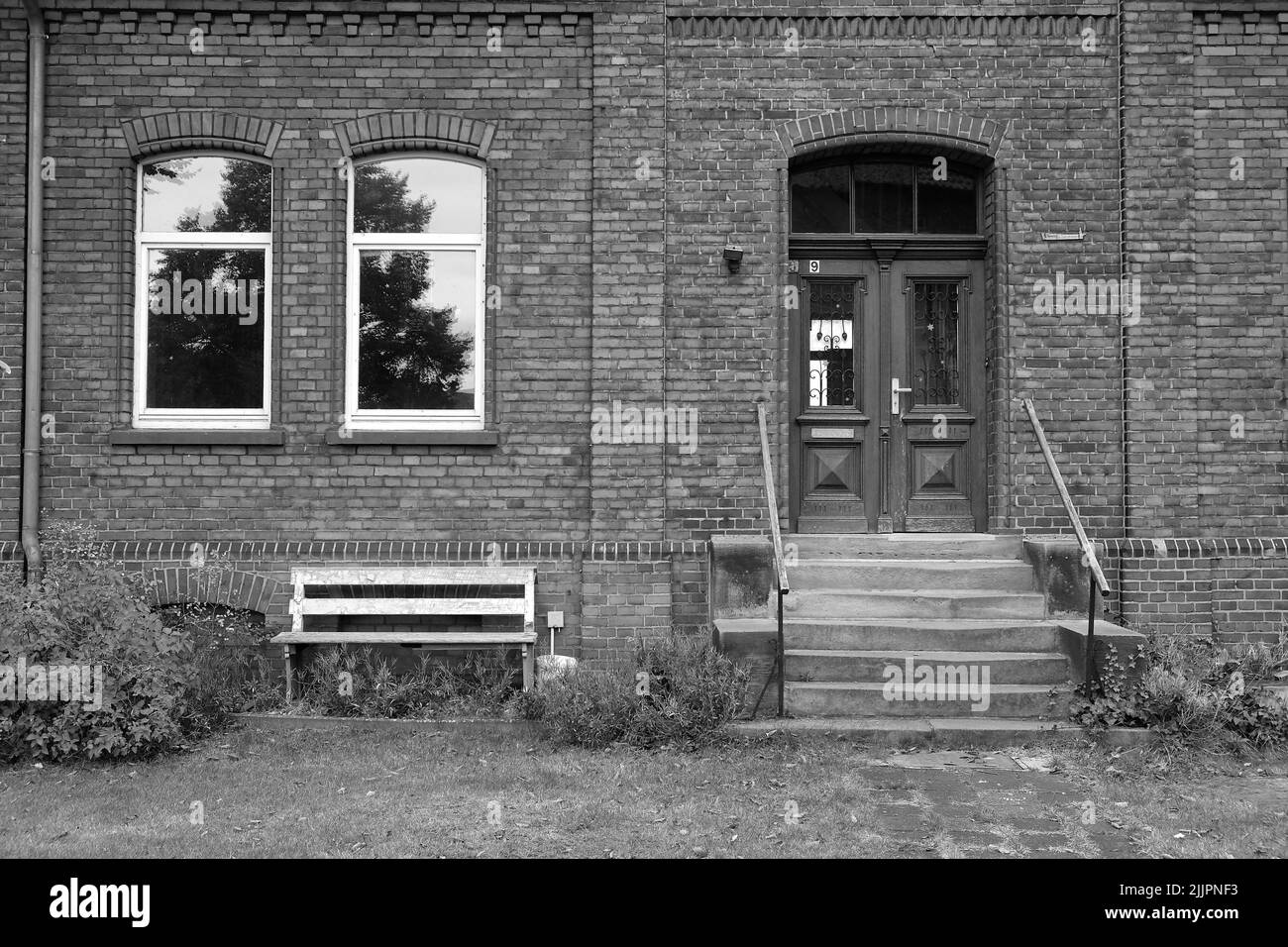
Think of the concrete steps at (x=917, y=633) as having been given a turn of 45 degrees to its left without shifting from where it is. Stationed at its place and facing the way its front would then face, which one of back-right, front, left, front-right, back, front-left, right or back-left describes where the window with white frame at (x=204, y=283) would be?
back-right

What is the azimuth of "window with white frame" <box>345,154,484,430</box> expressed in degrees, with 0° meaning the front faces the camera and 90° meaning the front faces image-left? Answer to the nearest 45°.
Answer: approximately 0°

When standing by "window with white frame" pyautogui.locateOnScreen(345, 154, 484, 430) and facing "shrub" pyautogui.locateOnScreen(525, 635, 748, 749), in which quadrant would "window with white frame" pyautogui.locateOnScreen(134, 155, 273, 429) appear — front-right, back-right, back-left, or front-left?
back-right
